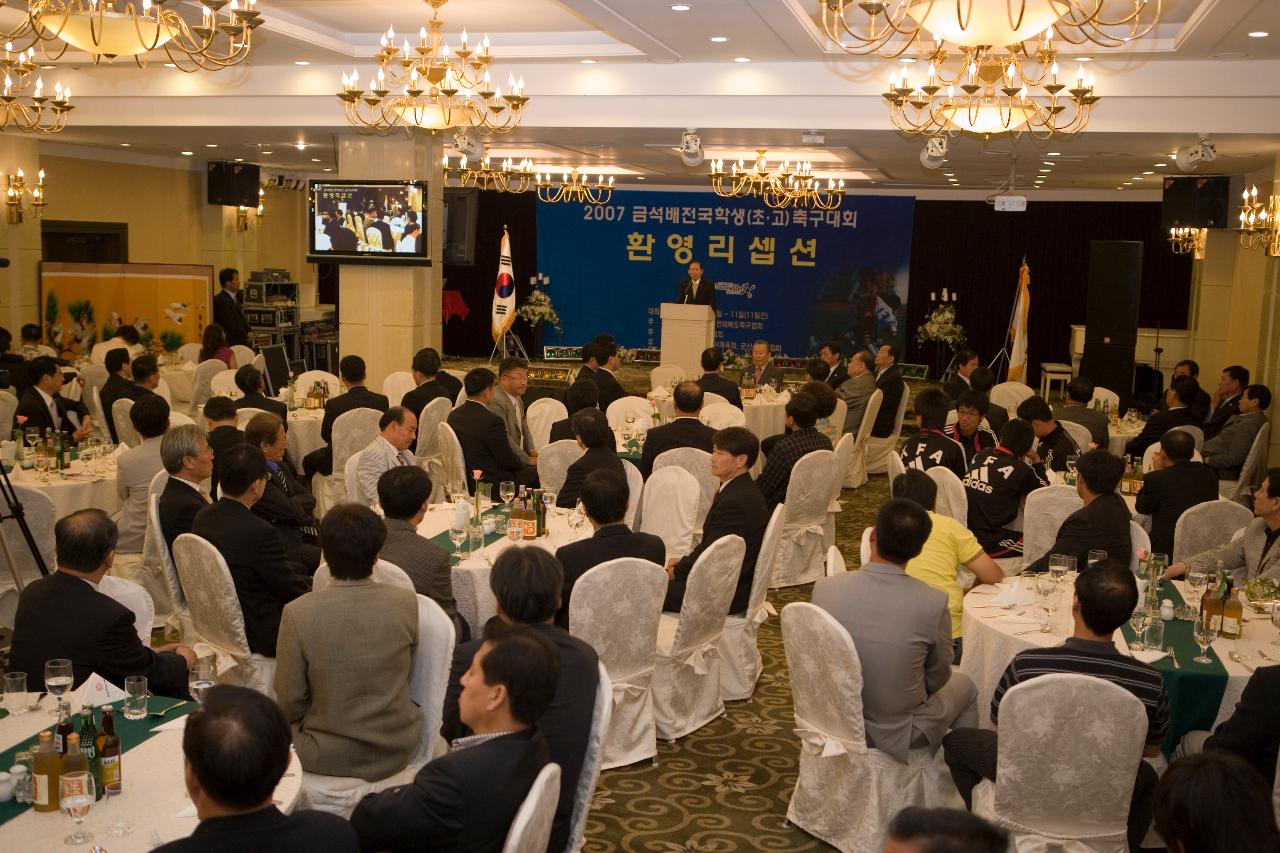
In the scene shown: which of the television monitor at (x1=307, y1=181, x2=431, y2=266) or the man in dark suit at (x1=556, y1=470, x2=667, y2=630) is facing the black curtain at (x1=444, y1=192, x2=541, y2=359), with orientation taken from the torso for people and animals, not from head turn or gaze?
the man in dark suit

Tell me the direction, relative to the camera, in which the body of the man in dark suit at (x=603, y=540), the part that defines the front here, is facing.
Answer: away from the camera

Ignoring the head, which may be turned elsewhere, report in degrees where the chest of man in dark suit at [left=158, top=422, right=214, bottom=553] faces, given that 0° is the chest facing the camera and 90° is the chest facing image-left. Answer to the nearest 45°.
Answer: approximately 270°

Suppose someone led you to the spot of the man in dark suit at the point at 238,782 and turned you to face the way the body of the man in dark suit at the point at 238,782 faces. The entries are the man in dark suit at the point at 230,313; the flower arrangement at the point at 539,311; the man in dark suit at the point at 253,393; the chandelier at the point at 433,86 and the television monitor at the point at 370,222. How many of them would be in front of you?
5

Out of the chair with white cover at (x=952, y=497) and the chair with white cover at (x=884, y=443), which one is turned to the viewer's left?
the chair with white cover at (x=884, y=443)

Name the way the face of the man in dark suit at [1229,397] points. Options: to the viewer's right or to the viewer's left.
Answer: to the viewer's left

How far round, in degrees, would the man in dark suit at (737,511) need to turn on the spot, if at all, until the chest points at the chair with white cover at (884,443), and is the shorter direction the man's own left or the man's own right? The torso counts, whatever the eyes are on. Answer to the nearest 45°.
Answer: approximately 90° to the man's own right

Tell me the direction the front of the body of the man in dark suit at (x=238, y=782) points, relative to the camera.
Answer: away from the camera

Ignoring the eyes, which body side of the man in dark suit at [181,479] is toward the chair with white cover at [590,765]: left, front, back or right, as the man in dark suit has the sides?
right

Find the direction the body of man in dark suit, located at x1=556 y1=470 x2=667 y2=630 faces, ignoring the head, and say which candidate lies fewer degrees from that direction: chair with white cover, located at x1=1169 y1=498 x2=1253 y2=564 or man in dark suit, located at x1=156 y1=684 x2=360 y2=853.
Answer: the chair with white cover

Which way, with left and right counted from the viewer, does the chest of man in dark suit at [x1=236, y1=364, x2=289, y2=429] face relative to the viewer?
facing away from the viewer and to the right of the viewer

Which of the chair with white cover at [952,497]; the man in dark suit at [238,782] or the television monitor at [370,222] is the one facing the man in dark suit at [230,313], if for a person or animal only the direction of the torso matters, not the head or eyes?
the man in dark suit at [238,782]

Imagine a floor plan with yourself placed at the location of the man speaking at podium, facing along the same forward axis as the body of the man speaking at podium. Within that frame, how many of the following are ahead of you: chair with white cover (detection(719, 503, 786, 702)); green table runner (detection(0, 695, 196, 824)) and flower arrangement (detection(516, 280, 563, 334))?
2

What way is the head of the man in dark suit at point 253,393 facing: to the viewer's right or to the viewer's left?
to the viewer's right

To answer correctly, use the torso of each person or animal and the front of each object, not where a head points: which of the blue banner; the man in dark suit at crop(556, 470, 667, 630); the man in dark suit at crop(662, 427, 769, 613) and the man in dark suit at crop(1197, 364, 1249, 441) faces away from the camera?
the man in dark suit at crop(556, 470, 667, 630)

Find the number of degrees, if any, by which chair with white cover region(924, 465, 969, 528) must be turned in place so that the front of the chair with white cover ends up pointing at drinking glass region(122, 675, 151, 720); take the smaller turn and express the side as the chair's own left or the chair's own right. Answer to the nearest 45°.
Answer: approximately 180°

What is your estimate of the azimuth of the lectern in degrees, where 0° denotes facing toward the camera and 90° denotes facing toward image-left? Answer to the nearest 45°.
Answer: approximately 0°

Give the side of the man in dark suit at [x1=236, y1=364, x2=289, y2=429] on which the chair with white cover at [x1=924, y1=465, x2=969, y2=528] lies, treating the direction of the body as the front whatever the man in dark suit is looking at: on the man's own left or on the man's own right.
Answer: on the man's own right

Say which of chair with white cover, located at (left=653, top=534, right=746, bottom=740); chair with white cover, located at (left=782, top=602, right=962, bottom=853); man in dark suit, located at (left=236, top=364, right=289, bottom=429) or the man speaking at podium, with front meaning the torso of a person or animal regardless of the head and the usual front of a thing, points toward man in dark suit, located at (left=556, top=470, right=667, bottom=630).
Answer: the man speaking at podium

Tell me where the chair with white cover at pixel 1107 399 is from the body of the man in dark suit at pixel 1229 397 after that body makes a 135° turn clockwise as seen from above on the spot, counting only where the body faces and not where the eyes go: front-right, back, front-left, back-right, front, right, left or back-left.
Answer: left
